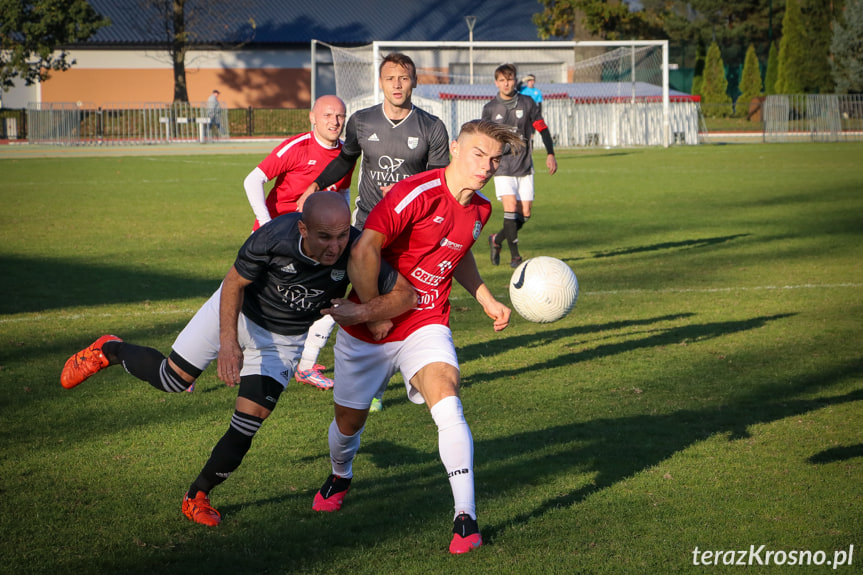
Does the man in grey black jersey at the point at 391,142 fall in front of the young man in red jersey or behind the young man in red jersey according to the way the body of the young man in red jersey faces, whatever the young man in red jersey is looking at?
behind

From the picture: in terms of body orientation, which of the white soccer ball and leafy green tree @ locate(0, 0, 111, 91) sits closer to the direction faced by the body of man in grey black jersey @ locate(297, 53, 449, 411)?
the white soccer ball

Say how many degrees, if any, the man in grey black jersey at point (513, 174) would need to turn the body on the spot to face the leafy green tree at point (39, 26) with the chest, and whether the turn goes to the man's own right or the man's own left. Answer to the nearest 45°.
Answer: approximately 135° to the man's own right

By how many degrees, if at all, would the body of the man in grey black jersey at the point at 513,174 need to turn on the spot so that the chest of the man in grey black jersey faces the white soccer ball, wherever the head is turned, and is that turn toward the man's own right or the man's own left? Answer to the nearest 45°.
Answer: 0° — they already face it

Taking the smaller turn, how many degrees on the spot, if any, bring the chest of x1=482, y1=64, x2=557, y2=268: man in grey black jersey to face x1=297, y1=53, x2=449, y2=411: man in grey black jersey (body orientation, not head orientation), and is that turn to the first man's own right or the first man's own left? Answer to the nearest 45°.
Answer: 0° — they already face them

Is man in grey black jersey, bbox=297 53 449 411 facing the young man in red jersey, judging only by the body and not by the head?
yes

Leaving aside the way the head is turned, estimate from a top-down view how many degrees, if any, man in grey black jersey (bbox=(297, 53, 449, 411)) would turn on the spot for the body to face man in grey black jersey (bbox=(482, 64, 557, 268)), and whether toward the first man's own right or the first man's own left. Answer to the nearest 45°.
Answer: approximately 180°

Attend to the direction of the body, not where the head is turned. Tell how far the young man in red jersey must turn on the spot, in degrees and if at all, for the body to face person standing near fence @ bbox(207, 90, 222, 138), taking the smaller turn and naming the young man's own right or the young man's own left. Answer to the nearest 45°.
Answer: approximately 135° to the young man's own left
